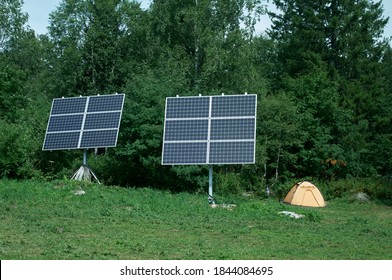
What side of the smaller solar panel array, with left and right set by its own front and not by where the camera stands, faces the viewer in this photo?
front

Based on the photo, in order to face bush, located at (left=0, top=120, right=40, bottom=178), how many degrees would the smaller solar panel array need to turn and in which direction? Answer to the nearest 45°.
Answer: approximately 90° to its right

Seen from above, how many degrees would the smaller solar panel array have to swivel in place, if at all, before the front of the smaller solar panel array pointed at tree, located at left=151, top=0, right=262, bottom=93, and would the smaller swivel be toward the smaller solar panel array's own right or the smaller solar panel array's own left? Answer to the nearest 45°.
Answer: approximately 135° to the smaller solar panel array's own left

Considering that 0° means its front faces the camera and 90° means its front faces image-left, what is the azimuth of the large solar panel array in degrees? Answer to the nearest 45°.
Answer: approximately 0°

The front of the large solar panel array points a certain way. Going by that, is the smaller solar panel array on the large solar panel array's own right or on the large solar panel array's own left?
on the large solar panel array's own right

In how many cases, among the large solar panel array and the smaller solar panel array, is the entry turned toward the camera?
2

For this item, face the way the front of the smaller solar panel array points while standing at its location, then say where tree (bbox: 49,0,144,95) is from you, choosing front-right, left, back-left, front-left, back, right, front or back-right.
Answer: back

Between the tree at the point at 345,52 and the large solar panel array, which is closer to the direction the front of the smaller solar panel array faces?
the large solar panel array

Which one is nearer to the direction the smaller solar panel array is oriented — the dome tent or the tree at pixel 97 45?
the dome tent

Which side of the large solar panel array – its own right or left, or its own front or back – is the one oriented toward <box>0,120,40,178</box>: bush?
right
